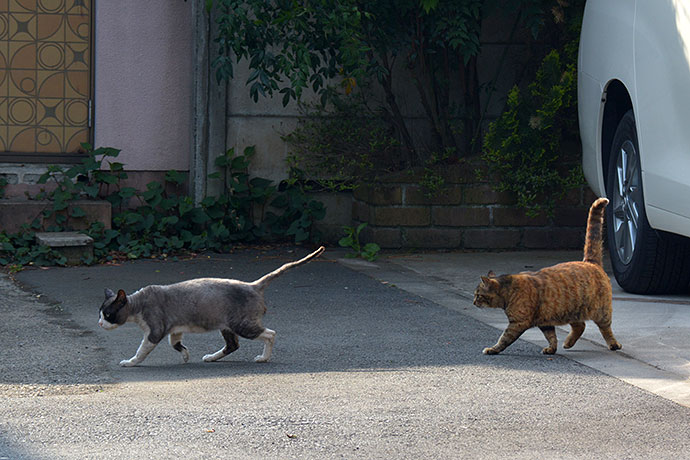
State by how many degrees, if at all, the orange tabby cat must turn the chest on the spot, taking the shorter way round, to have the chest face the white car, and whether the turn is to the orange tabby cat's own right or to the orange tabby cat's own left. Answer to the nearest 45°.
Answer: approximately 90° to the orange tabby cat's own right

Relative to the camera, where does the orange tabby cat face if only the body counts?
to the viewer's left

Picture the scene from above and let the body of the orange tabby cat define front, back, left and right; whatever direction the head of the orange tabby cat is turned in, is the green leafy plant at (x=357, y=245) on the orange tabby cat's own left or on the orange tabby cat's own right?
on the orange tabby cat's own right

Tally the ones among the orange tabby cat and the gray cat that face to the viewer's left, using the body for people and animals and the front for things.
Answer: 2

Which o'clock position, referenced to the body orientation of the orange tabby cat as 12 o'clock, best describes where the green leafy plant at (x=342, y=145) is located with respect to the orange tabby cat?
The green leafy plant is roughly at 2 o'clock from the orange tabby cat.

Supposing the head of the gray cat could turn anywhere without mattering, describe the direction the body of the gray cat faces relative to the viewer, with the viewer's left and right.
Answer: facing to the left of the viewer

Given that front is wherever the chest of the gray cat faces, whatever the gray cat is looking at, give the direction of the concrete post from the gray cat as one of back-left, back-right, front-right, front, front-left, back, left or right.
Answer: right

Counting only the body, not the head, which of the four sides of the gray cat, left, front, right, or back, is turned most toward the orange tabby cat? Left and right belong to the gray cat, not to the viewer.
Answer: back

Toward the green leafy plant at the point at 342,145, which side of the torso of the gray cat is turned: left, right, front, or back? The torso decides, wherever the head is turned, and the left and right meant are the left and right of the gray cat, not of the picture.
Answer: right
